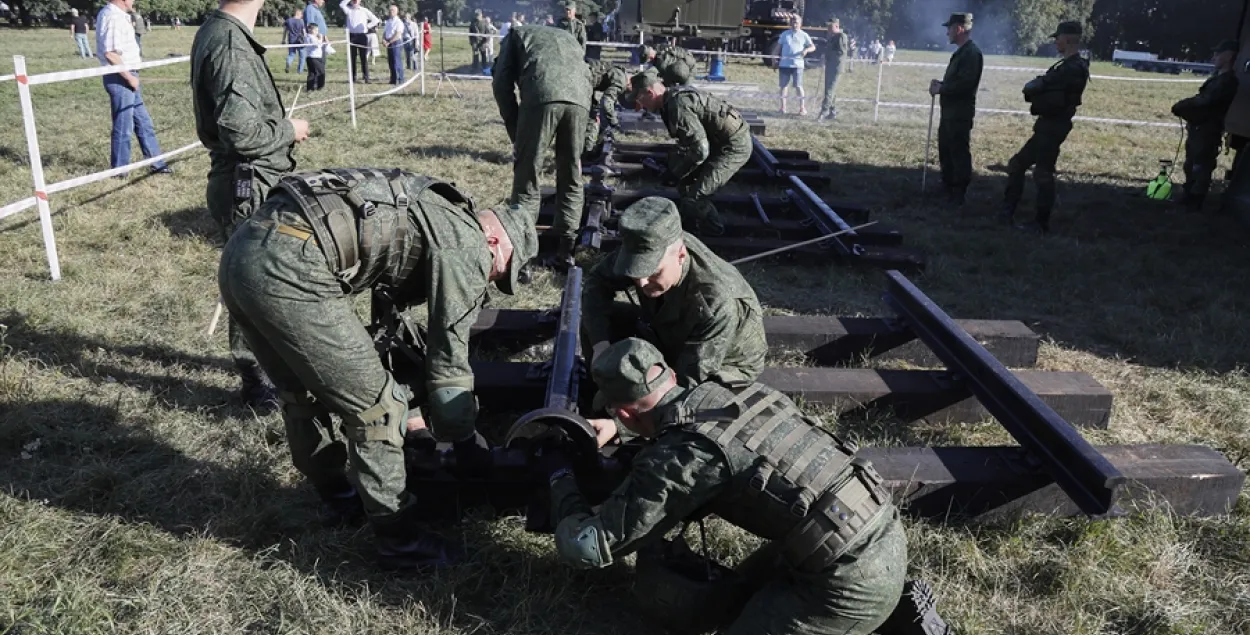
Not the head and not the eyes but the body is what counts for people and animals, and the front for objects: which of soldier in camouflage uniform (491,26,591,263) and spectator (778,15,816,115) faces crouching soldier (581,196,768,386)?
the spectator

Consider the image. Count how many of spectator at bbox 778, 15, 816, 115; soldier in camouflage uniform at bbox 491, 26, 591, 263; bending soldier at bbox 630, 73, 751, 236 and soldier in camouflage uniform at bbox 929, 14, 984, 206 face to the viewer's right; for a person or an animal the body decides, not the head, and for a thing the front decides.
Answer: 0

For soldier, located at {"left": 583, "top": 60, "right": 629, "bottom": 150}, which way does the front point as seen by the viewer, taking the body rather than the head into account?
to the viewer's right

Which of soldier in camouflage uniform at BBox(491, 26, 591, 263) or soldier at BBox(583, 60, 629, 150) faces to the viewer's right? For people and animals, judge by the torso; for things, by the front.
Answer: the soldier

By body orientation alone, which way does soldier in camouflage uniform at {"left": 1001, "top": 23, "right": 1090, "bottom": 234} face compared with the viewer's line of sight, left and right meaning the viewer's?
facing to the left of the viewer

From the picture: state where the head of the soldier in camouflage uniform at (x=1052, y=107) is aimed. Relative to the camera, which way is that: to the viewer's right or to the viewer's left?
to the viewer's left

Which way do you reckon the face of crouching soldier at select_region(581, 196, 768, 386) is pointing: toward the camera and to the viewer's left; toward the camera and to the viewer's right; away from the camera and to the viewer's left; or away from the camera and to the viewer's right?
toward the camera and to the viewer's left

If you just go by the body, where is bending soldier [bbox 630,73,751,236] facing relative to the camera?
to the viewer's left

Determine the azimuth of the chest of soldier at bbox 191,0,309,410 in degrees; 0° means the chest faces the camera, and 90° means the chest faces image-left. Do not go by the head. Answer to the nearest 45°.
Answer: approximately 270°

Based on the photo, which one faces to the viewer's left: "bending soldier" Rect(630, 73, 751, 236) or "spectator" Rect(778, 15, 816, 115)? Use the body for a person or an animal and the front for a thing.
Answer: the bending soldier

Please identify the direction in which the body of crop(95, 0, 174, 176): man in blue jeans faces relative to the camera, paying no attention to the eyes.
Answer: to the viewer's right

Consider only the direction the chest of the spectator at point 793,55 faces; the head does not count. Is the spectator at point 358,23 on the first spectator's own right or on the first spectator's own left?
on the first spectator's own right

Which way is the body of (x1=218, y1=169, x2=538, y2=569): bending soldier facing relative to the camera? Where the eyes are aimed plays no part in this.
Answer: to the viewer's right

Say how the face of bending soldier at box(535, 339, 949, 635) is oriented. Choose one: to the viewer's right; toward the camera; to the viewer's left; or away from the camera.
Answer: to the viewer's left

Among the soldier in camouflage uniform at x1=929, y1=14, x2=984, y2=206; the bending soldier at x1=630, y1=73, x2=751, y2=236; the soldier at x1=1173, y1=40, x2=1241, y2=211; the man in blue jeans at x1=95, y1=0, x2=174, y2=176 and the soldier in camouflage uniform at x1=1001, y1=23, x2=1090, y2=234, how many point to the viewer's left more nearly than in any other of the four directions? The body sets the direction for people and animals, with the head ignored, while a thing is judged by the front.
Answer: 4

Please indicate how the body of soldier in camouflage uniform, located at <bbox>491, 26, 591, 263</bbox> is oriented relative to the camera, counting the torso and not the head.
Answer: away from the camera

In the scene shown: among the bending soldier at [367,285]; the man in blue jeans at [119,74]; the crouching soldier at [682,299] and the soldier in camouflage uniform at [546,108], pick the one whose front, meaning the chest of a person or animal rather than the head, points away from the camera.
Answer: the soldier in camouflage uniform

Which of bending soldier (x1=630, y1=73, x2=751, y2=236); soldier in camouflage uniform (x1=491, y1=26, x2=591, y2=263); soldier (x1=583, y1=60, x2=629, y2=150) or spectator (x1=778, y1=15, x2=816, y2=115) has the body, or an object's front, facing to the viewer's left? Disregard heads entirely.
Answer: the bending soldier

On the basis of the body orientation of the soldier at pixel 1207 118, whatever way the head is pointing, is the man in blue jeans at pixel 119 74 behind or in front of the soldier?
in front
